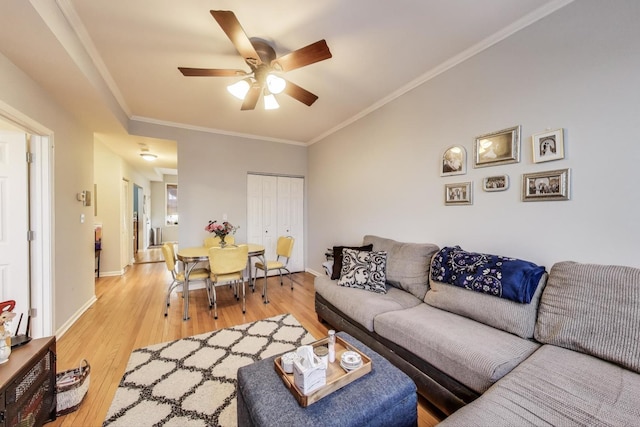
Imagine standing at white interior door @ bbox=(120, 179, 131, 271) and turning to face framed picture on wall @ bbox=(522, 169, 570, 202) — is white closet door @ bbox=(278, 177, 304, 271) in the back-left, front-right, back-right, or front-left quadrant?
front-left

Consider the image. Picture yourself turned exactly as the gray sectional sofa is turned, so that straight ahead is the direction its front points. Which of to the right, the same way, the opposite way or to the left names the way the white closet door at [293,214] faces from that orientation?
to the left

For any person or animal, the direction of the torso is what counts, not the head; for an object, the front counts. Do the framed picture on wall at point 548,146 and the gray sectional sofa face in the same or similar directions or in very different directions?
same or similar directions

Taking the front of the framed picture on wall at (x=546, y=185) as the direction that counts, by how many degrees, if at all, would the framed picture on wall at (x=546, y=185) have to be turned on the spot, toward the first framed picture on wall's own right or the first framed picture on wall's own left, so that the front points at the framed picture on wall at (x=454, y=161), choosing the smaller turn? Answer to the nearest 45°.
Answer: approximately 45° to the first framed picture on wall's own right

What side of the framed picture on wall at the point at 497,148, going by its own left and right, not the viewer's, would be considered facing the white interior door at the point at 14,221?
front

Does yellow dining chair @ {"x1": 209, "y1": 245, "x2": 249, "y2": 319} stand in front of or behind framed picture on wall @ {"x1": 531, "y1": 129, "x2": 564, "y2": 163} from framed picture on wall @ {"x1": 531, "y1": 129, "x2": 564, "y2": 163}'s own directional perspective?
in front

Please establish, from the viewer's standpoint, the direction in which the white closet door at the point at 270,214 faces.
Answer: facing the viewer

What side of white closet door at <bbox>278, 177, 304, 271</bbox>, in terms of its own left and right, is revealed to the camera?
front

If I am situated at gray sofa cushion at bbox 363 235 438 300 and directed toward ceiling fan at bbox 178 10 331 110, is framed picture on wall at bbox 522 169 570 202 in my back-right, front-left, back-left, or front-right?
back-left

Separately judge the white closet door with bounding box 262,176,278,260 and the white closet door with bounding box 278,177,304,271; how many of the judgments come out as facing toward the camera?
2

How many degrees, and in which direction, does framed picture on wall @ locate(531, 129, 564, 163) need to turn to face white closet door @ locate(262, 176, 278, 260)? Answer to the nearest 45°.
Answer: approximately 45° to its right

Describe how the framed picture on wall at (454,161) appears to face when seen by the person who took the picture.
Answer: facing the viewer and to the left of the viewer

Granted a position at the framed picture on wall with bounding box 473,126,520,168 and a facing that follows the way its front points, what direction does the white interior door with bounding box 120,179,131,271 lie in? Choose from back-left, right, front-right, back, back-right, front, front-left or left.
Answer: front-right

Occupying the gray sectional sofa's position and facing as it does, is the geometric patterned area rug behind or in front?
in front

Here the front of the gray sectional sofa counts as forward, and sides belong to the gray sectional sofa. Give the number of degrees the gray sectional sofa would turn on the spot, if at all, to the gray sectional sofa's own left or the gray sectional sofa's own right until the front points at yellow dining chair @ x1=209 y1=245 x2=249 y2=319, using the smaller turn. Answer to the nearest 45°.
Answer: approximately 45° to the gray sectional sofa's own right

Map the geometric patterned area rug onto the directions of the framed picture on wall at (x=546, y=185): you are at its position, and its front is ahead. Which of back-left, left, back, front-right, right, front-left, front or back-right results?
front

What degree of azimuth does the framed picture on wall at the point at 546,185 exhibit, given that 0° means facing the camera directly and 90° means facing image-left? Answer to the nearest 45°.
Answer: approximately 45°
